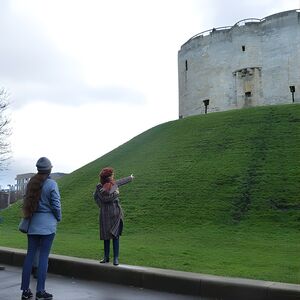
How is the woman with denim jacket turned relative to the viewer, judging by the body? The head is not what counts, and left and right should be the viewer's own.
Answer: facing away from the viewer and to the right of the viewer

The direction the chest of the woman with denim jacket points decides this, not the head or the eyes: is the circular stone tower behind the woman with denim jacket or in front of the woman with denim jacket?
in front

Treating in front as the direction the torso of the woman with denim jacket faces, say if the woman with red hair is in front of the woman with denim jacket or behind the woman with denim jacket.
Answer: in front
